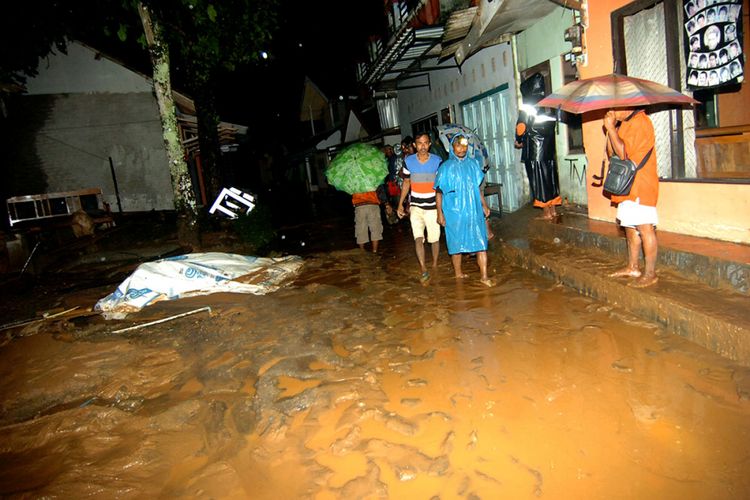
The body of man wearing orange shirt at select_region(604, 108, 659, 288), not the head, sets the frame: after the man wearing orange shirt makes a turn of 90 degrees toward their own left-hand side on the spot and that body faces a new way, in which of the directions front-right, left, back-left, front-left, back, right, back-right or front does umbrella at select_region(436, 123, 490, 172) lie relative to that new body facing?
back-right

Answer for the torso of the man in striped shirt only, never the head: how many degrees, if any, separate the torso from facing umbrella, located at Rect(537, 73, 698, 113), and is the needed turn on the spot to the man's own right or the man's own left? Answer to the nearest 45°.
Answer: approximately 45° to the man's own left

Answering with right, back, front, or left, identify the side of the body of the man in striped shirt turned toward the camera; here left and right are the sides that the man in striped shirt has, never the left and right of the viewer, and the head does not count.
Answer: front

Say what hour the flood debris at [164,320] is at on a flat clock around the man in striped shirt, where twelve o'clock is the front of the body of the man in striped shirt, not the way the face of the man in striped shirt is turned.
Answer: The flood debris is roughly at 2 o'clock from the man in striped shirt.

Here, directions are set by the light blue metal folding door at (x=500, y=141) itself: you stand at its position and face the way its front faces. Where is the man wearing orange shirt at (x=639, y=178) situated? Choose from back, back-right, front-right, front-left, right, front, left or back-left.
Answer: front-left

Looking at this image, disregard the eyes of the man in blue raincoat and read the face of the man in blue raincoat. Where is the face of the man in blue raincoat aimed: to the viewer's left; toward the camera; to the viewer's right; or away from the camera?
toward the camera

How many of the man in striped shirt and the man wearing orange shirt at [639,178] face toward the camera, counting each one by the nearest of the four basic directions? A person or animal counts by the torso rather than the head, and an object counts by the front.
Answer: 1

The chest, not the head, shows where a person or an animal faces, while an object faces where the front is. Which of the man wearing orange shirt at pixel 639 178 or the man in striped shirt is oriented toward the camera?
the man in striped shirt

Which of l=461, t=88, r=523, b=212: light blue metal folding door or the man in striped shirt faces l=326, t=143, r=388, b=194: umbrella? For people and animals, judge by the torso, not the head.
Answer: the light blue metal folding door

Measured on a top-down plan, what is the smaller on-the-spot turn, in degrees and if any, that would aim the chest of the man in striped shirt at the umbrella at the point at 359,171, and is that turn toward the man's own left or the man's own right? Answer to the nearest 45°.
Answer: approximately 135° to the man's own right

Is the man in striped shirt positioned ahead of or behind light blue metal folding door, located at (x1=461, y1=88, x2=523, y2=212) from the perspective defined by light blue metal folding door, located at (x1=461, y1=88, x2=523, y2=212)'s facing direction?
ahead

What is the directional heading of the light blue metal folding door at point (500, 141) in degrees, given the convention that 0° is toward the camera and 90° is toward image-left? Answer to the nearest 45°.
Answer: approximately 45°

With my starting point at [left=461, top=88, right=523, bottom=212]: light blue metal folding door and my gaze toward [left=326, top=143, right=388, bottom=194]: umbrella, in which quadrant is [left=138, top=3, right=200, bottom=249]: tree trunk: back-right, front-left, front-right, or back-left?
front-right

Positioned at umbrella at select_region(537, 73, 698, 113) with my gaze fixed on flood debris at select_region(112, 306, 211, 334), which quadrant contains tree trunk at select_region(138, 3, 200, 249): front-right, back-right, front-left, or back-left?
front-right

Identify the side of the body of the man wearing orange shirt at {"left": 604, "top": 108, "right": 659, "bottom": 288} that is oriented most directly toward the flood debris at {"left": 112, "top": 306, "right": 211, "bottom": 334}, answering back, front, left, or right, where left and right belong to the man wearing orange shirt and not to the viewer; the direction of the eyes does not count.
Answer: front

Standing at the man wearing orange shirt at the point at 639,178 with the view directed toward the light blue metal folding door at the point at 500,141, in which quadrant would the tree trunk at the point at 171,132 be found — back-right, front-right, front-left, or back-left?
front-left

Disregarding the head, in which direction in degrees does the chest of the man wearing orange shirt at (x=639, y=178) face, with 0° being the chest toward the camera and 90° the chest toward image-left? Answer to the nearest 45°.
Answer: approximately 90°
